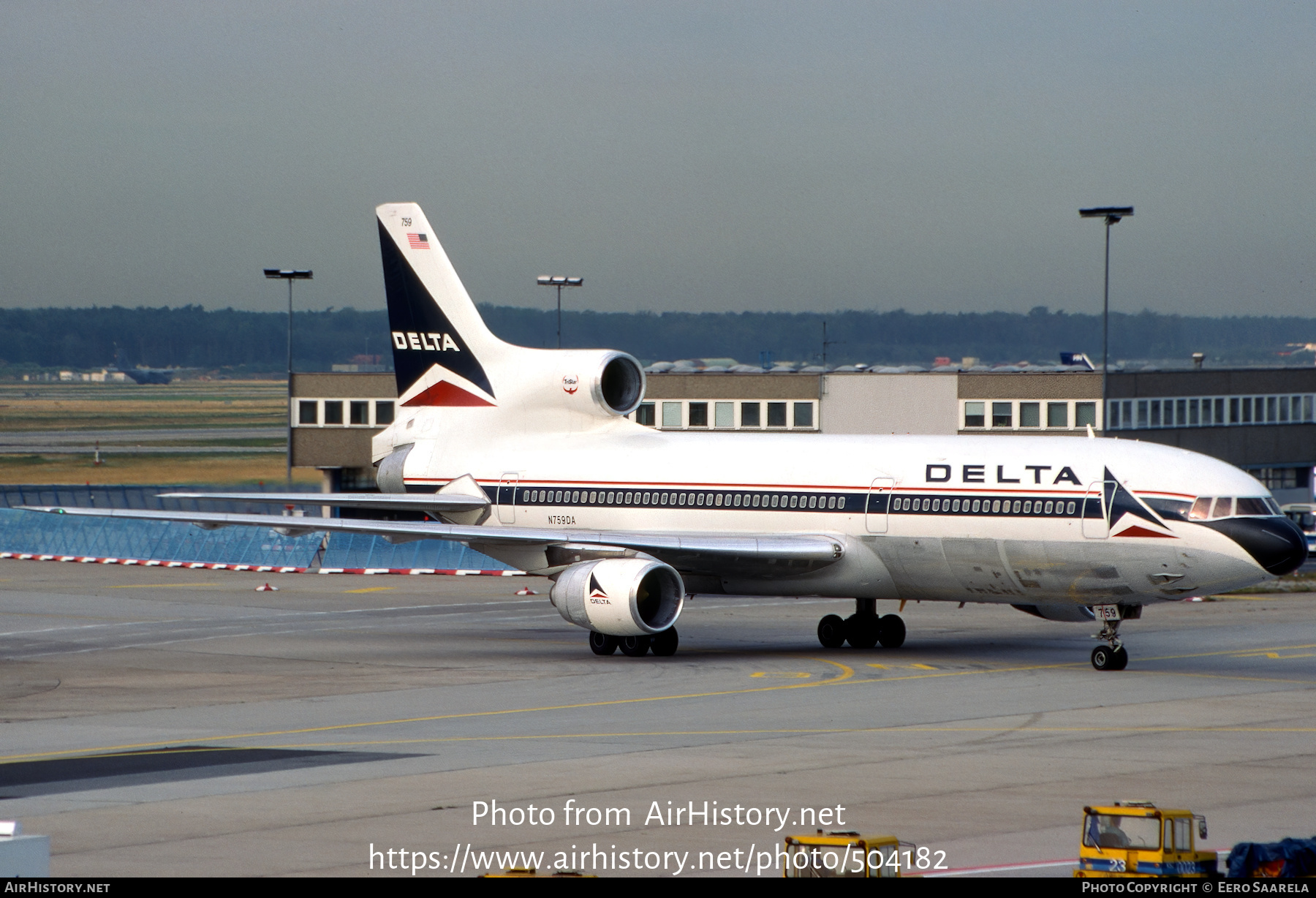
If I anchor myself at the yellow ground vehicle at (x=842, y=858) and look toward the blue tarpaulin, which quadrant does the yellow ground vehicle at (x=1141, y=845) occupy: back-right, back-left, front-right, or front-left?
front-left

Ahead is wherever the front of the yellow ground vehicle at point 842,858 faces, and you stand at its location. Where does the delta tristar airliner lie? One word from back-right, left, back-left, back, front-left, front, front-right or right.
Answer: back-right

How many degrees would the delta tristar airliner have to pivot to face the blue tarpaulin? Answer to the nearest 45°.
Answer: approximately 45° to its right

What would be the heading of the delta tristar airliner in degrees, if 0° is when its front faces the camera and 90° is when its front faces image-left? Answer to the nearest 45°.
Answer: approximately 315°

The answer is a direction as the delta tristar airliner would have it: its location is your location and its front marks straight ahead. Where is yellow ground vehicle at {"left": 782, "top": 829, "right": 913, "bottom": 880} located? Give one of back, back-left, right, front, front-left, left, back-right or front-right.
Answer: front-right

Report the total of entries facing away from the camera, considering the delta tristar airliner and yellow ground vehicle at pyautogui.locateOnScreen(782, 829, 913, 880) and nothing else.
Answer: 0

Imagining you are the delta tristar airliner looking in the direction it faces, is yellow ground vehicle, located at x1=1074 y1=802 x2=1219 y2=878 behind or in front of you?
in front

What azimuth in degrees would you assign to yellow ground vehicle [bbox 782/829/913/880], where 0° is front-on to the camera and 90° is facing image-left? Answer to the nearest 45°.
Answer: approximately 45°

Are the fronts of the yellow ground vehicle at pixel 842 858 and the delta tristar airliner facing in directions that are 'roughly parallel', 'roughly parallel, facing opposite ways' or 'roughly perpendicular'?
roughly perpendicular
